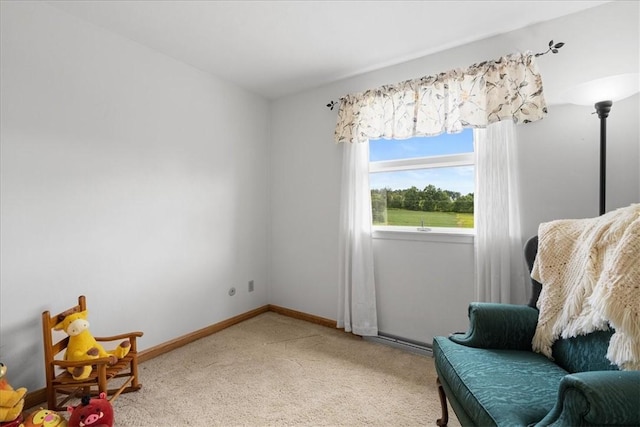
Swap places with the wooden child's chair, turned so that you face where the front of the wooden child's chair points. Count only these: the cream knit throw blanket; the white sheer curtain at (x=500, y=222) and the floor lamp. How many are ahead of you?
3

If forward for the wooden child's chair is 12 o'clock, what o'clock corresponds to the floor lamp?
The floor lamp is roughly at 12 o'clock from the wooden child's chair.

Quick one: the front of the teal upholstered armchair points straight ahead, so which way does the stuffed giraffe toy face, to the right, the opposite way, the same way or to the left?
the opposite way

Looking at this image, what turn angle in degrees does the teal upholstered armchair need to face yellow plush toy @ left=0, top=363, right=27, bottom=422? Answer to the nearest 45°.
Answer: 0° — it already faces it

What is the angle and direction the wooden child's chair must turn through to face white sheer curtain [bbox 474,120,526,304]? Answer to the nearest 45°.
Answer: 0° — it already faces it

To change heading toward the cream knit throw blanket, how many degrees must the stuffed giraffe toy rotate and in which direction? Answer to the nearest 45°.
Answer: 0° — it already faces it

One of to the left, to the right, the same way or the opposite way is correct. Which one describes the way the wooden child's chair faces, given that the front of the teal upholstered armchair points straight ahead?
the opposite way

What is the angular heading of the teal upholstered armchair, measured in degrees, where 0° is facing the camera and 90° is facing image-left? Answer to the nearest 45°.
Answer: approximately 45°

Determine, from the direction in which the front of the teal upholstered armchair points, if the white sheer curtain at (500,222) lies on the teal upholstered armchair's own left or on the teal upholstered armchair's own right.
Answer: on the teal upholstered armchair's own right
